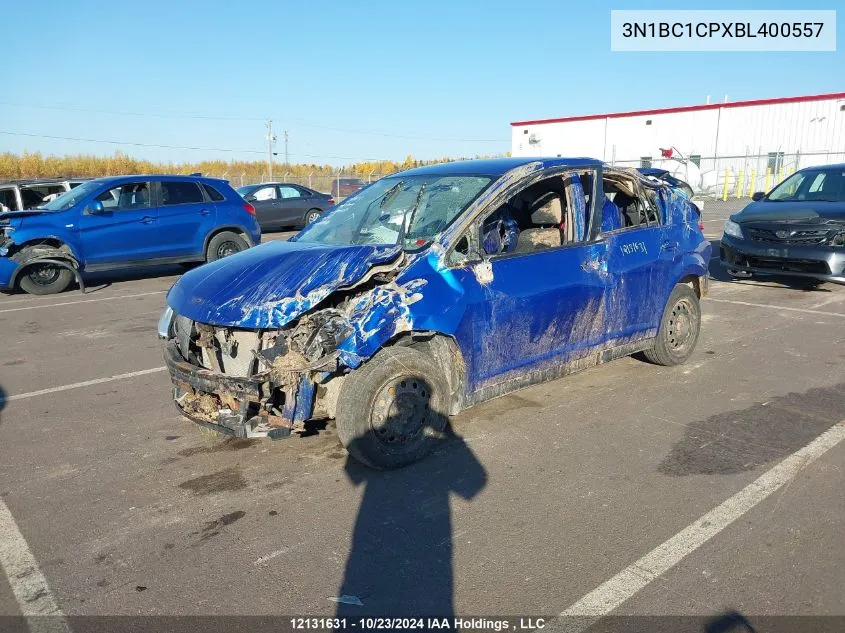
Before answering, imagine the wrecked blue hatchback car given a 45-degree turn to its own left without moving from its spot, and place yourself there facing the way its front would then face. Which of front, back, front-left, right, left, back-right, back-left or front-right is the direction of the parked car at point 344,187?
back

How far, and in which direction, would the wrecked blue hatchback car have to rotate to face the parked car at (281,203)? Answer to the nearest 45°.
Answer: approximately 135° to its right

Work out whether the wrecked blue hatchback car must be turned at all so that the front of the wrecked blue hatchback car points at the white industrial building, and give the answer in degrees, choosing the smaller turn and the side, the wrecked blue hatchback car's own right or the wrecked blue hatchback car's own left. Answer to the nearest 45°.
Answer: approximately 180°

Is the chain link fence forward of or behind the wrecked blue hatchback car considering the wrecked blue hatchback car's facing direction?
behind

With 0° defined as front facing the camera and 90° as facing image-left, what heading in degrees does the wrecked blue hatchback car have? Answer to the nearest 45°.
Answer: approximately 45°

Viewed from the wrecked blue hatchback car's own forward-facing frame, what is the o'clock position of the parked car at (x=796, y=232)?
The parked car is roughly at 6 o'clock from the wrecked blue hatchback car.

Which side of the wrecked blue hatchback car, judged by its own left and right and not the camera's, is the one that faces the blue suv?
right

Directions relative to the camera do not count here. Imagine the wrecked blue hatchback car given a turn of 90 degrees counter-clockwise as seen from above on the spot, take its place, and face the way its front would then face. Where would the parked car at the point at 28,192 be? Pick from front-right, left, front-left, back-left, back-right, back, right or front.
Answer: back
